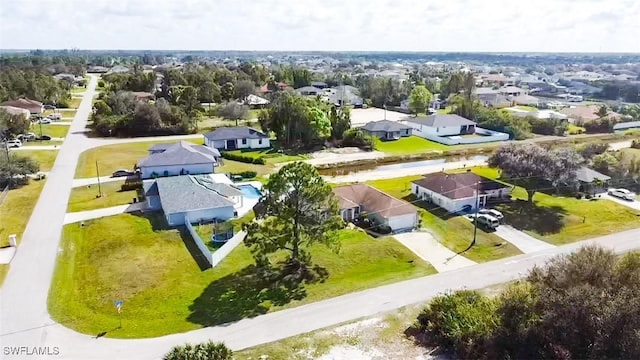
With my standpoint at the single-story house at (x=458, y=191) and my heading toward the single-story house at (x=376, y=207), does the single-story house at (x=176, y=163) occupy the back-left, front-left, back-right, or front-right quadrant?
front-right

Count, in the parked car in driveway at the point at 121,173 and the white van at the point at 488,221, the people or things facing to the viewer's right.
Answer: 1

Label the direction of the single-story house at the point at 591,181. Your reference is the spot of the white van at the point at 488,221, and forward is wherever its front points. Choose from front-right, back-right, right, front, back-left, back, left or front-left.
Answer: right

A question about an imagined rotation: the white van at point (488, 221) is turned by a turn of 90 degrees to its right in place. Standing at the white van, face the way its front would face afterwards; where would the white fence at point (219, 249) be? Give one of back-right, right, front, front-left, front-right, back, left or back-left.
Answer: back

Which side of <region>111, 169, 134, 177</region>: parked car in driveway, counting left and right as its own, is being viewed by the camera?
right

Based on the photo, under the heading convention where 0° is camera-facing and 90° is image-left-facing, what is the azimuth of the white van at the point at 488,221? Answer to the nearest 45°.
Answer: approximately 135°

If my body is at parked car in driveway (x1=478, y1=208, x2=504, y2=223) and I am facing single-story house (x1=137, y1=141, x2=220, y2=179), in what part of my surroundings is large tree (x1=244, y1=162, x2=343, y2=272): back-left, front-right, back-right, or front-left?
front-left

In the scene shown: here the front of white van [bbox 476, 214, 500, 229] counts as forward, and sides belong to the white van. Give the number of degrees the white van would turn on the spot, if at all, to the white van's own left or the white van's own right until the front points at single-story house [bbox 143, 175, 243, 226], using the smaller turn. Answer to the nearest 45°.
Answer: approximately 45° to the white van's own left

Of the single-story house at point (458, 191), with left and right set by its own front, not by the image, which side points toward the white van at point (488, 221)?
front

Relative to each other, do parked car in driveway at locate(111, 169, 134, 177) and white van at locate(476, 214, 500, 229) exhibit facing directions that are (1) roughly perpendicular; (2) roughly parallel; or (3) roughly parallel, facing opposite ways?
roughly perpendicular

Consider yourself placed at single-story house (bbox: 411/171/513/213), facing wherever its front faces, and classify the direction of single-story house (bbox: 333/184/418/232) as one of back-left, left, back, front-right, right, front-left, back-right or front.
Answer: right

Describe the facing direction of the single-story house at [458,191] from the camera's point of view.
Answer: facing the viewer and to the right of the viewer

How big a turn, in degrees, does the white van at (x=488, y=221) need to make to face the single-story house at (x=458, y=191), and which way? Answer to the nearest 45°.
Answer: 0° — it already faces it

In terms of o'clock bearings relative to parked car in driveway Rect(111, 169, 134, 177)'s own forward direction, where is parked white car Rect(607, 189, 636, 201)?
The parked white car is roughly at 1 o'clock from the parked car in driveway.

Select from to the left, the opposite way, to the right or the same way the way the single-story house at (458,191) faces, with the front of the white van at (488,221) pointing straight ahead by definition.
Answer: the opposite way

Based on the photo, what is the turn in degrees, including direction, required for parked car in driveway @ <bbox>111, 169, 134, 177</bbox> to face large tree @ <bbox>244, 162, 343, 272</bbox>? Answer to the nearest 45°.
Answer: approximately 90° to its right
